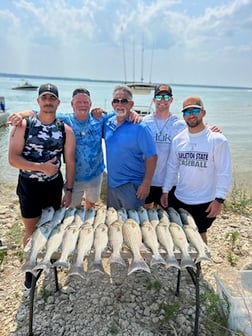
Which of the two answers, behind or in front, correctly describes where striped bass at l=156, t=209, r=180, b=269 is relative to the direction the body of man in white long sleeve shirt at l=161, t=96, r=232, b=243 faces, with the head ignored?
in front

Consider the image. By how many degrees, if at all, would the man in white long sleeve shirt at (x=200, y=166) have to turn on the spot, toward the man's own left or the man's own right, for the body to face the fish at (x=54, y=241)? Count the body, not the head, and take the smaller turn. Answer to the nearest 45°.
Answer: approximately 45° to the man's own right

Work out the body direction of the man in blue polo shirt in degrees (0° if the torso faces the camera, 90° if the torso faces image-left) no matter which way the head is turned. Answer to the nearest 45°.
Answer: approximately 45°

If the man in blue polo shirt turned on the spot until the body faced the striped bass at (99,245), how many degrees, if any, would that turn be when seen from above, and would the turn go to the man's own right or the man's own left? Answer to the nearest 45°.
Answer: approximately 45° to the man's own left

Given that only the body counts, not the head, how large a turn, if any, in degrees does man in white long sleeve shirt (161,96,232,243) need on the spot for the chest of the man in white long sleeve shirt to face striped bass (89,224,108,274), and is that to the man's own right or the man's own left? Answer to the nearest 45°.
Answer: approximately 45° to the man's own right
